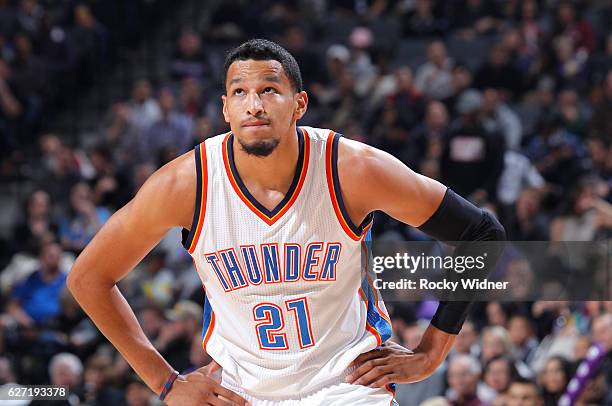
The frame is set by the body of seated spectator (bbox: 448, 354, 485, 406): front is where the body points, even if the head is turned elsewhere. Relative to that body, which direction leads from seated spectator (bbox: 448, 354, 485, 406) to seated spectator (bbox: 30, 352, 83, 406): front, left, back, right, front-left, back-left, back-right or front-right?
front-right

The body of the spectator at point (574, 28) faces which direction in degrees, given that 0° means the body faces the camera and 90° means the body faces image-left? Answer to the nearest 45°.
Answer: approximately 45°

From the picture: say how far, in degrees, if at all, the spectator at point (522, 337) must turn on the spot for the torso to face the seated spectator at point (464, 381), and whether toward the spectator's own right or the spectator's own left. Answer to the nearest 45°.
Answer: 0° — they already face them

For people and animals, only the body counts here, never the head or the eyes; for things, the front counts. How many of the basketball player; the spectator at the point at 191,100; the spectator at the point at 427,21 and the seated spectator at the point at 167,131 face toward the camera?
4

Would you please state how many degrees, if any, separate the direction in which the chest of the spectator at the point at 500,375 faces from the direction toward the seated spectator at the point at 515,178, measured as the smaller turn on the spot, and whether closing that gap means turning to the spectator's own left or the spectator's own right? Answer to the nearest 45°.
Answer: approximately 135° to the spectator's own right

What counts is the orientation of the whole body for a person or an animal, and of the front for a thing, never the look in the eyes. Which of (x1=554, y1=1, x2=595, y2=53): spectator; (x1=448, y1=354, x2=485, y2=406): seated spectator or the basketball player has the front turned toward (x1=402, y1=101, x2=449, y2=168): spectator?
(x1=554, y1=1, x2=595, y2=53): spectator

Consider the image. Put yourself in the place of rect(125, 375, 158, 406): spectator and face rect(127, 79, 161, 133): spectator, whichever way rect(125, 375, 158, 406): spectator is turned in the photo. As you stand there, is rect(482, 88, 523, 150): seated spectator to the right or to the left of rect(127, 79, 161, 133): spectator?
right

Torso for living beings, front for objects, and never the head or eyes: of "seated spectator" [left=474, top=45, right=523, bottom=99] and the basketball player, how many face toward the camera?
2

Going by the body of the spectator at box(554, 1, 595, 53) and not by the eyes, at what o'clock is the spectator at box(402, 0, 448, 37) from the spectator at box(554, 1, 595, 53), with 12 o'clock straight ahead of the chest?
the spectator at box(402, 0, 448, 37) is roughly at 2 o'clock from the spectator at box(554, 1, 595, 53).

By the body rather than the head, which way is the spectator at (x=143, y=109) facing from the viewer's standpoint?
toward the camera

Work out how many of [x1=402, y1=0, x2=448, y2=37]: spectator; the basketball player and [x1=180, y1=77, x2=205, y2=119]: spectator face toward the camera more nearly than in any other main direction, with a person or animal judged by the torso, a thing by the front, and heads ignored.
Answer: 3

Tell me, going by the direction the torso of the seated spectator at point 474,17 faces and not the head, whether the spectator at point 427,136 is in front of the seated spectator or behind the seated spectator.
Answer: in front

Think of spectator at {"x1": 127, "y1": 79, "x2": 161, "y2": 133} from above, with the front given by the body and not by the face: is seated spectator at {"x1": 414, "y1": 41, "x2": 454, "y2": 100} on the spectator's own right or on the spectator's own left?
on the spectator's own left

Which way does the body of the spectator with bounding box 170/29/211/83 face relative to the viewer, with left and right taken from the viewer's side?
facing the viewer
